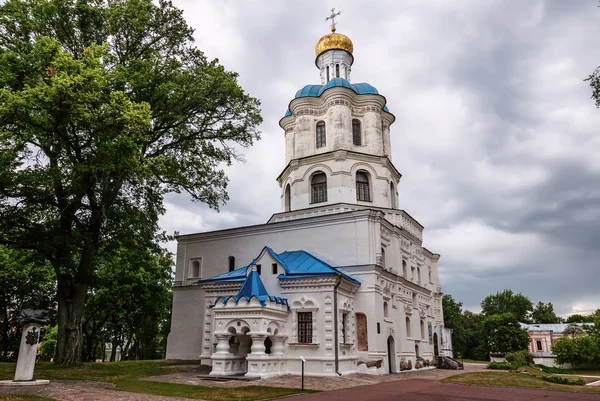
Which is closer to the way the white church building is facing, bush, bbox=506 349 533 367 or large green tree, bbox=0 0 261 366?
the large green tree

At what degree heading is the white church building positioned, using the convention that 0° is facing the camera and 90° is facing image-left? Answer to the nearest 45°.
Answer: approximately 45°
